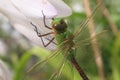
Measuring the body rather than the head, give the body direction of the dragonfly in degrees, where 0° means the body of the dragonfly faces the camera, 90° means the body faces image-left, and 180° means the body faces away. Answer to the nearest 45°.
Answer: approximately 135°
